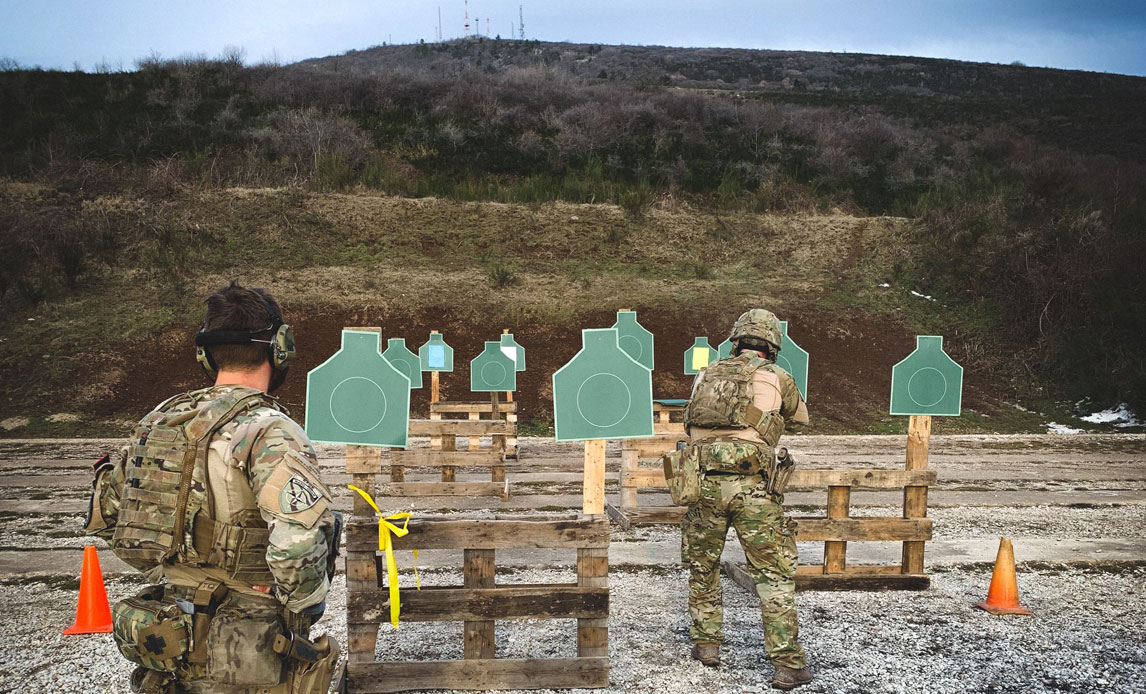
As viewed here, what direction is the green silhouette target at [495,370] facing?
toward the camera

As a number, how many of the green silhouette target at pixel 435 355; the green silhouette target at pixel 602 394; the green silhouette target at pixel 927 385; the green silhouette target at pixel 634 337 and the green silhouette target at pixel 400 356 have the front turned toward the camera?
5

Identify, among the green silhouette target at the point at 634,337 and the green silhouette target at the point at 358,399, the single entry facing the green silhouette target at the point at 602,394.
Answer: the green silhouette target at the point at 634,337

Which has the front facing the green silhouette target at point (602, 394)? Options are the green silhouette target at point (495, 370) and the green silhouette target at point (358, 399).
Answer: the green silhouette target at point (495, 370)

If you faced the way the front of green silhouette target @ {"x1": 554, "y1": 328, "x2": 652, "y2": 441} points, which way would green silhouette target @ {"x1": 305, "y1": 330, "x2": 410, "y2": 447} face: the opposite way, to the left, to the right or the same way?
the same way

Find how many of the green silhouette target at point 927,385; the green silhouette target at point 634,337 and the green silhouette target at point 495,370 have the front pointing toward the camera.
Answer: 3

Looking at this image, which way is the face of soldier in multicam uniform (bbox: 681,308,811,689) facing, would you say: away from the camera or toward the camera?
away from the camera

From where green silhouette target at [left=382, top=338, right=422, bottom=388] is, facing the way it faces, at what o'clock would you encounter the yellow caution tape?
The yellow caution tape is roughly at 12 o'clock from the green silhouette target.

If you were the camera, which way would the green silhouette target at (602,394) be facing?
facing the viewer

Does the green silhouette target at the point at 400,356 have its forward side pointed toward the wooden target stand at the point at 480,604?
yes

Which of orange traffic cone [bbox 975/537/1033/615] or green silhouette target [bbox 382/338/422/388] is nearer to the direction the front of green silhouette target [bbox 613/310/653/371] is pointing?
the orange traffic cone

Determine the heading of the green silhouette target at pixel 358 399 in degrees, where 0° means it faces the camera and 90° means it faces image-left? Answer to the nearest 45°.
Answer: approximately 0°

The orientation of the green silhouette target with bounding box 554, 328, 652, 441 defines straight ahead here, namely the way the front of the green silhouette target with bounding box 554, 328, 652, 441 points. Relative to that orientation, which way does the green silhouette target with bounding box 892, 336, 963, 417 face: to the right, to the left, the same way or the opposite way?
the same way

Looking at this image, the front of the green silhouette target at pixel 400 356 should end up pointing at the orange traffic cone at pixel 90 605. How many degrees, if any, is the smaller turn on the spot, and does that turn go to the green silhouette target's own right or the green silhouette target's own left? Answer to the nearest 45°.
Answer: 0° — it already faces it

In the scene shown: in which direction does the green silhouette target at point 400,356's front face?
toward the camera
